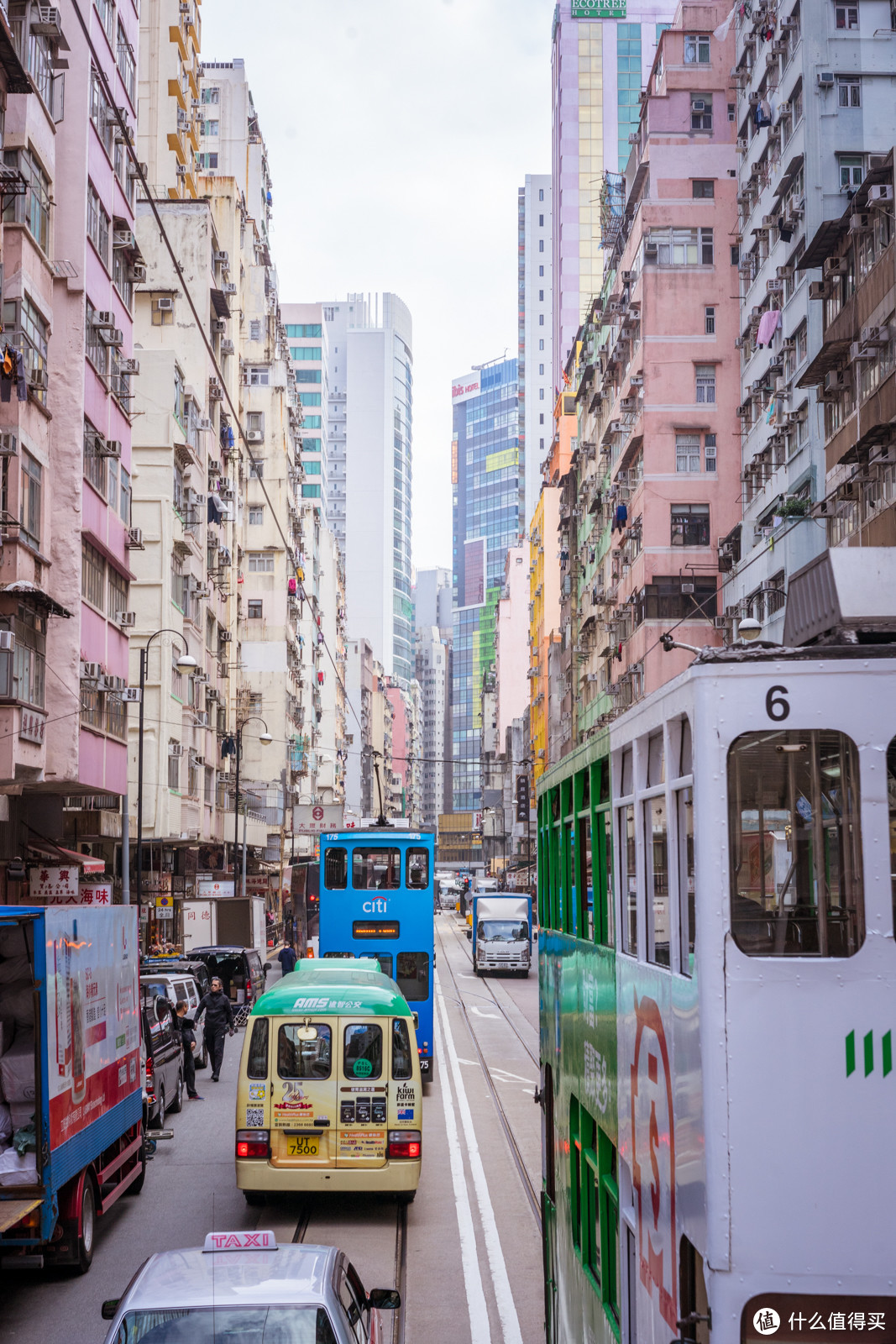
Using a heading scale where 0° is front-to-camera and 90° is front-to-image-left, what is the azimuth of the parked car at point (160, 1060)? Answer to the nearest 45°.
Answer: approximately 180°

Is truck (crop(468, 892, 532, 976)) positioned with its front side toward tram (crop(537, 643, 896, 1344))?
yes

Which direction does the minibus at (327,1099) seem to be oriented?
away from the camera

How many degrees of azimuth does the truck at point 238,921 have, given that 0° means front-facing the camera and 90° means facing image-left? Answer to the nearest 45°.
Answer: approximately 180°

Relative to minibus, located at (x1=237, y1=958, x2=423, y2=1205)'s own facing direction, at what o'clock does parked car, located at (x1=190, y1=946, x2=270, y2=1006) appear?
The parked car is roughly at 12 o'clock from the minibus.

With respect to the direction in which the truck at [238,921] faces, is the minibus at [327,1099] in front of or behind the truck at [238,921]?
behind

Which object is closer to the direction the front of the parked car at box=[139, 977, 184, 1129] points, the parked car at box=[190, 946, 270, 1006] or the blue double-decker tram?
the parked car

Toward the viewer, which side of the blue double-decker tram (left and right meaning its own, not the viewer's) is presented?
back

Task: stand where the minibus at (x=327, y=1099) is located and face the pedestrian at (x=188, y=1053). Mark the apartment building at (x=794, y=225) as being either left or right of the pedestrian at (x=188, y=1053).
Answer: right
